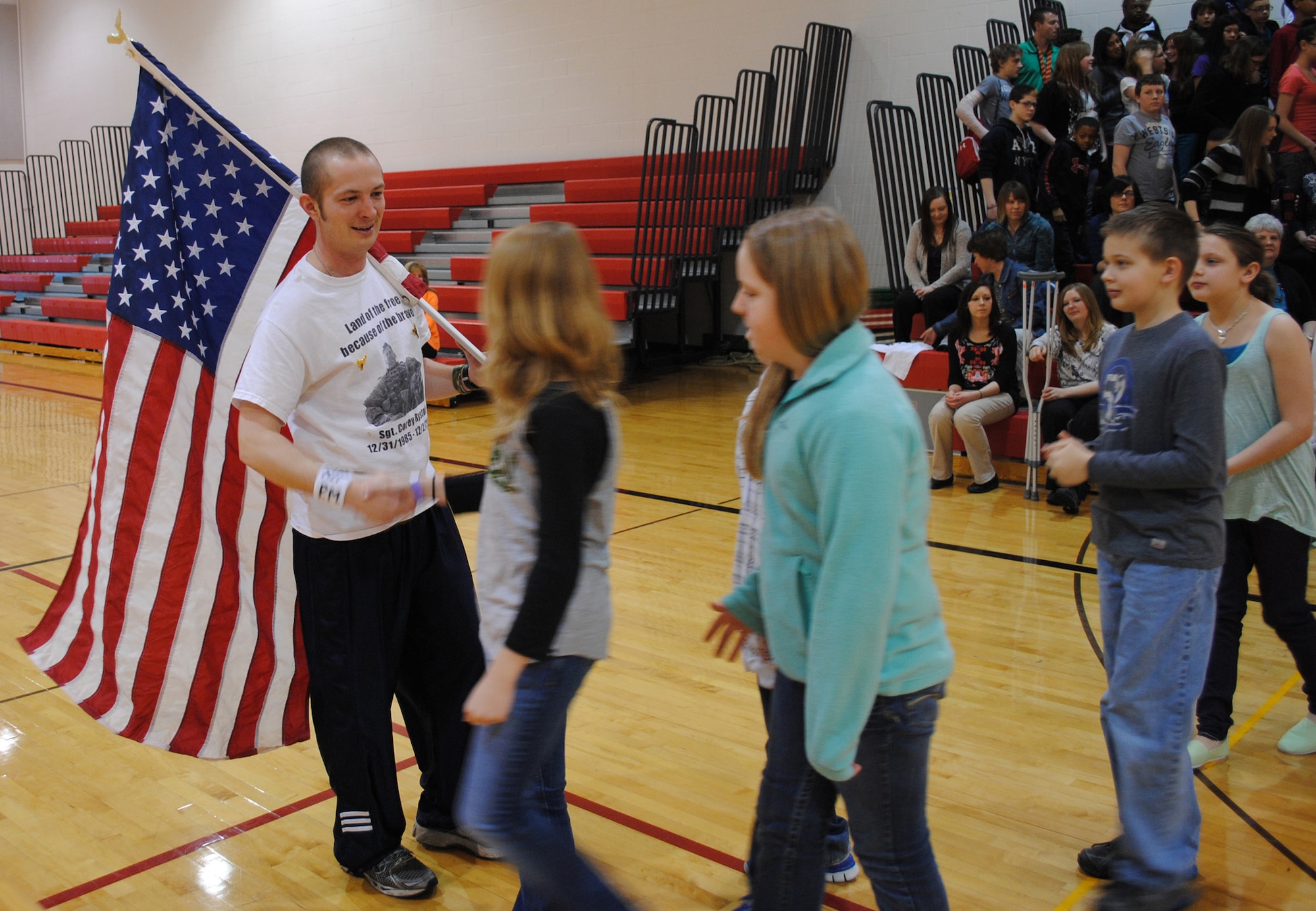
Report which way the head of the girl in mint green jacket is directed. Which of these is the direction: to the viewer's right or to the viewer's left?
to the viewer's left

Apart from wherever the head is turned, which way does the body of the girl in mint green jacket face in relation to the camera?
to the viewer's left

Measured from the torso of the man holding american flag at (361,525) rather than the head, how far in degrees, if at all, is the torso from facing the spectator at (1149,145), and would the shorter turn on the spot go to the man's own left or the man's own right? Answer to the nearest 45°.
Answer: approximately 90° to the man's own left

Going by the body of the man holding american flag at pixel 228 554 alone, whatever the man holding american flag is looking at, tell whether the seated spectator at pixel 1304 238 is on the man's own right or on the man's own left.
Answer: on the man's own left

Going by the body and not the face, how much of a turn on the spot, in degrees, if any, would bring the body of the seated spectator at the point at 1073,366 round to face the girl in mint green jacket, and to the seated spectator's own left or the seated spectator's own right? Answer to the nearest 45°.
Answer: approximately 45° to the seated spectator's own left
